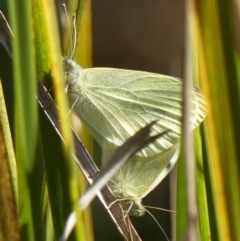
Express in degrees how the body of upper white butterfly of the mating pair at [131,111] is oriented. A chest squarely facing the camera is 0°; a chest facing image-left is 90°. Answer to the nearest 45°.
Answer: approximately 90°
